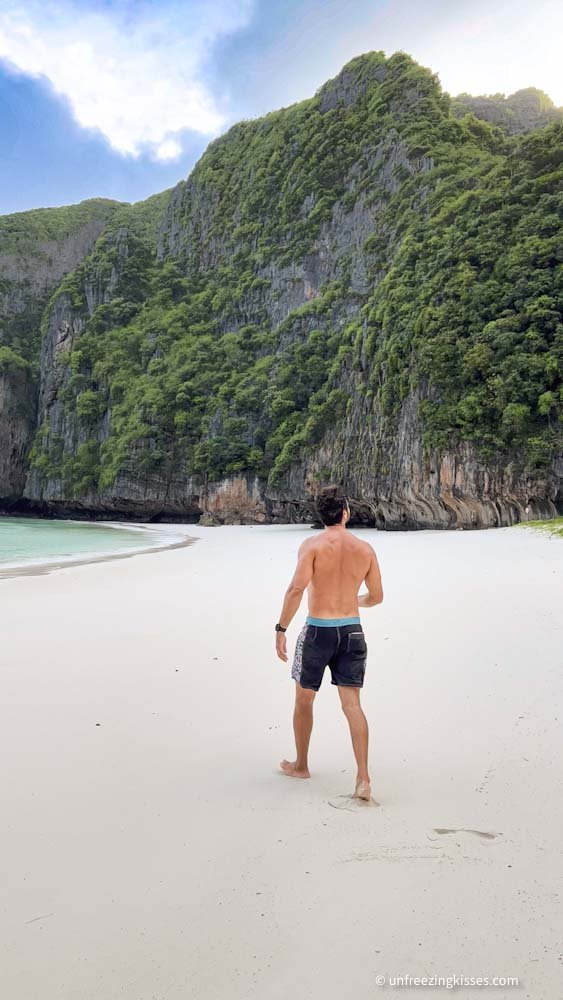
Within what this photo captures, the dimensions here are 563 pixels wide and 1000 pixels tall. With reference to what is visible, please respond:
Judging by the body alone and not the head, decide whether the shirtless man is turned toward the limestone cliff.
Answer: yes

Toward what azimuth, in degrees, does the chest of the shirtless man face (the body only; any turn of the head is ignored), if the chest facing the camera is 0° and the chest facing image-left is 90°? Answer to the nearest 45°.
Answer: approximately 180°
